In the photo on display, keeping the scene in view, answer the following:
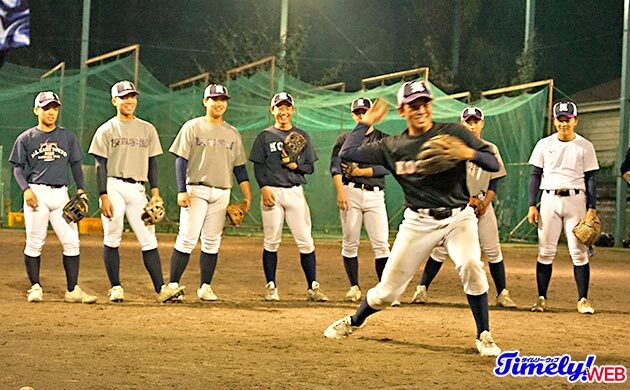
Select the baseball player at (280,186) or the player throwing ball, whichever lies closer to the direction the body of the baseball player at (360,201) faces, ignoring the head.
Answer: the player throwing ball

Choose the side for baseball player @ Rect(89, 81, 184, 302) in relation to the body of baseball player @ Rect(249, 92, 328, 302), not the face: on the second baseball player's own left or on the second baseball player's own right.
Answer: on the second baseball player's own right

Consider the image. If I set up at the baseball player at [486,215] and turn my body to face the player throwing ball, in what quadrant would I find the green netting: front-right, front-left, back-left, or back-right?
back-right

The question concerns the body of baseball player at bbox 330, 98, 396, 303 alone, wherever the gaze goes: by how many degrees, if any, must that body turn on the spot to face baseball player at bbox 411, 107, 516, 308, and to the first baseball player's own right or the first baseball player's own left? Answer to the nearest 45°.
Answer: approximately 90° to the first baseball player's own left

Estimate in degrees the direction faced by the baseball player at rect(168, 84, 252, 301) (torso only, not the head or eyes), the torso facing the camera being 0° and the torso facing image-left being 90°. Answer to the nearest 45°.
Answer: approximately 0°

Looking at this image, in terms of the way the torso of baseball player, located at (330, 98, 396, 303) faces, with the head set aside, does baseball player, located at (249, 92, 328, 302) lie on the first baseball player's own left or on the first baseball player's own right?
on the first baseball player's own right

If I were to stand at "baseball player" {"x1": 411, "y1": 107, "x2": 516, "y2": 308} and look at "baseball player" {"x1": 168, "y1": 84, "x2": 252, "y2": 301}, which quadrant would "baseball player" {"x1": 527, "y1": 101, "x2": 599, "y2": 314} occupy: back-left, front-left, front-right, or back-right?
back-left

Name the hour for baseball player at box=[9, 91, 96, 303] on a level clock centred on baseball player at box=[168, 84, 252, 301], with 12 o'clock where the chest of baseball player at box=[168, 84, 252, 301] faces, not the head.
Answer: baseball player at box=[9, 91, 96, 303] is roughly at 3 o'clock from baseball player at box=[168, 84, 252, 301].
